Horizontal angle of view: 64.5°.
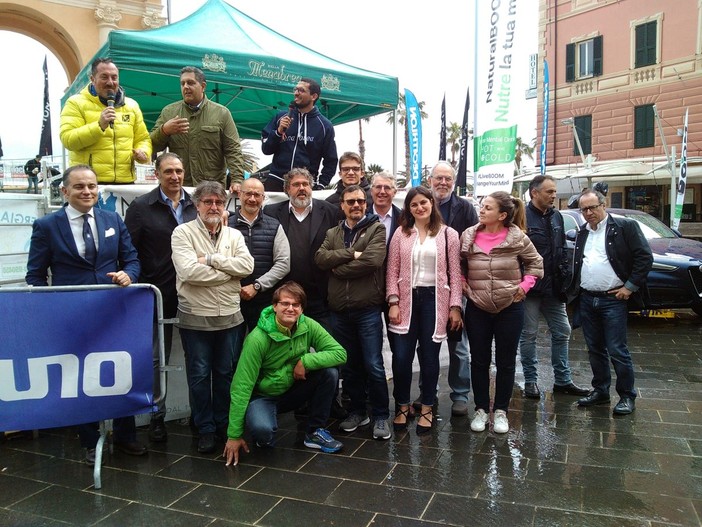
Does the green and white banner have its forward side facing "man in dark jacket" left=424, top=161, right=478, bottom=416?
yes

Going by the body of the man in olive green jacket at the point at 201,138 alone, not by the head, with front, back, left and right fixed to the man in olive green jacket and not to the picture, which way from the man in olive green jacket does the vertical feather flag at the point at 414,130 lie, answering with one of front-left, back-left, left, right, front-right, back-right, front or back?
back

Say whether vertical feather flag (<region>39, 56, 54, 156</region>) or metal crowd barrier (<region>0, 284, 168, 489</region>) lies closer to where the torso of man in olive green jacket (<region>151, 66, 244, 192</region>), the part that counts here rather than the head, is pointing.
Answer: the metal crowd barrier

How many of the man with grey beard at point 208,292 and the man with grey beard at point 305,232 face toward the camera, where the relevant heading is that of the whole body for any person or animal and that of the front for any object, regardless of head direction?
2

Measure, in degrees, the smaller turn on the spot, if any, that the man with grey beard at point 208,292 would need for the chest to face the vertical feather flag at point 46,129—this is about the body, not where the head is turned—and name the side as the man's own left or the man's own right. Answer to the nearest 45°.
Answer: approximately 180°

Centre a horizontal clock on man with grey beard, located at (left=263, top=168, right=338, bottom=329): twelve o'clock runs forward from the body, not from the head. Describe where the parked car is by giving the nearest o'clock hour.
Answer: The parked car is roughly at 8 o'clock from the man with grey beard.

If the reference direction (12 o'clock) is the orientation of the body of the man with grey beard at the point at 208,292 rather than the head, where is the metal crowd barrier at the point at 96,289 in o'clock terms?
The metal crowd barrier is roughly at 3 o'clock from the man with grey beard.

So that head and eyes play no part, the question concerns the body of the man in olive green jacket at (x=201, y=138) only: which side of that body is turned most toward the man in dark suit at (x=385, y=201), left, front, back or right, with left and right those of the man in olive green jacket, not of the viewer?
left

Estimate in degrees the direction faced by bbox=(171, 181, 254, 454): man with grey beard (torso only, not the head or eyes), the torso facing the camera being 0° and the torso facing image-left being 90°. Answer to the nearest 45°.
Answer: approximately 0°

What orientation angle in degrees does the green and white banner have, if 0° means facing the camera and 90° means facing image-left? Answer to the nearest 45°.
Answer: approximately 0°
